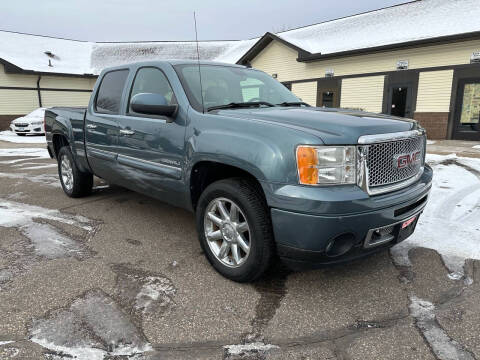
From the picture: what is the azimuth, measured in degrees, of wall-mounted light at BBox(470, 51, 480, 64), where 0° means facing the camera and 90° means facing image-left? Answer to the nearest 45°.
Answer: approximately 45°

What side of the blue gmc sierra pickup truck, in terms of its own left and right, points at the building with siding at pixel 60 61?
back

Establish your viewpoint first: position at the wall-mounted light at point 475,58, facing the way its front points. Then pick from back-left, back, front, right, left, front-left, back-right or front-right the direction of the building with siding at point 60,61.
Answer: front-right

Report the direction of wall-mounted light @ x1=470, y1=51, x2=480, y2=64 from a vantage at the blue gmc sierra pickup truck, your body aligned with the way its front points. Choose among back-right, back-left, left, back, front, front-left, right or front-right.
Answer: left

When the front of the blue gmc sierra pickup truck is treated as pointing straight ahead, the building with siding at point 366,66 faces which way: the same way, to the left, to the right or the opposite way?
to the right

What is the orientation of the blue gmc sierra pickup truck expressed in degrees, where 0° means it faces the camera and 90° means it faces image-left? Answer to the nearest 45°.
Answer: approximately 315°

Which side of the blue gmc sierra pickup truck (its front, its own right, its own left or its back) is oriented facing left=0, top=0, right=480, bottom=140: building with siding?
left
